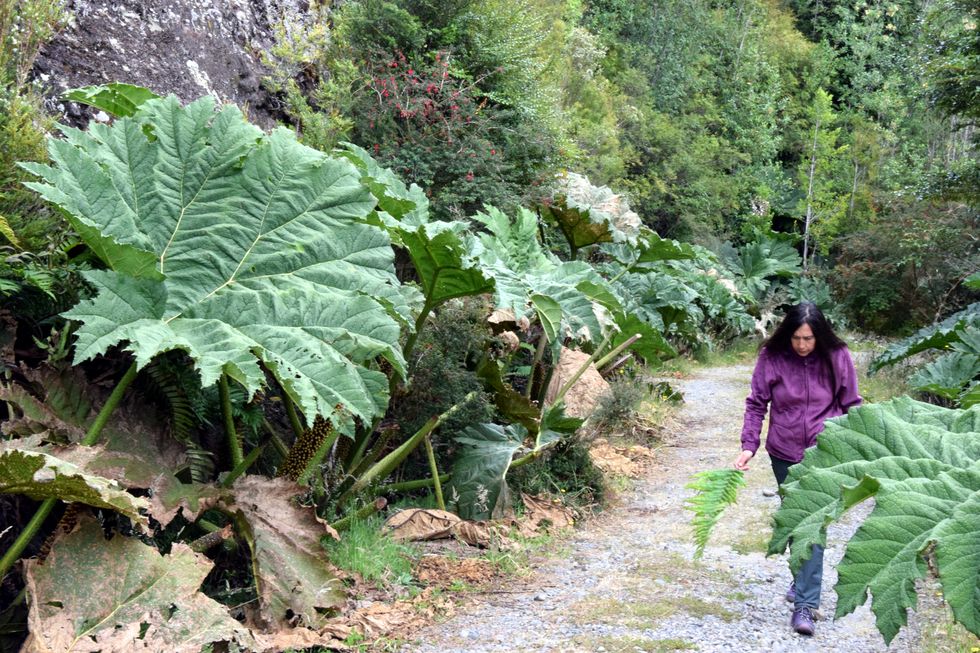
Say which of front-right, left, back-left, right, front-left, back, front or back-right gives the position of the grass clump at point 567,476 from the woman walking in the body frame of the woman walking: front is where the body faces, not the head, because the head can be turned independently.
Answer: back-right

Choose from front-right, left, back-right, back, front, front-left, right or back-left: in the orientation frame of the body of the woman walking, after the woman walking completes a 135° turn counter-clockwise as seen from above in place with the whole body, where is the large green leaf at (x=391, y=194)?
back-left

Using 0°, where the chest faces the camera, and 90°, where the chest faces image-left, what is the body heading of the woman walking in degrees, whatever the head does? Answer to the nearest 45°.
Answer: approximately 0°

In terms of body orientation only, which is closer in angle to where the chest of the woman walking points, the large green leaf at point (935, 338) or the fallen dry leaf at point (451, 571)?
the fallen dry leaf

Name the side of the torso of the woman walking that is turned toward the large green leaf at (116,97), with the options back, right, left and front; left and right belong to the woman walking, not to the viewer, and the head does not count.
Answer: right

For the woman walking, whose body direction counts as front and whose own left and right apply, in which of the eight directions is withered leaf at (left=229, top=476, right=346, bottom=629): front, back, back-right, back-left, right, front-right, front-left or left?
front-right

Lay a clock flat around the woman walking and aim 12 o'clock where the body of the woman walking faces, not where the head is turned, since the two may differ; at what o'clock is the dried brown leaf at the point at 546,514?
The dried brown leaf is roughly at 4 o'clock from the woman walking.

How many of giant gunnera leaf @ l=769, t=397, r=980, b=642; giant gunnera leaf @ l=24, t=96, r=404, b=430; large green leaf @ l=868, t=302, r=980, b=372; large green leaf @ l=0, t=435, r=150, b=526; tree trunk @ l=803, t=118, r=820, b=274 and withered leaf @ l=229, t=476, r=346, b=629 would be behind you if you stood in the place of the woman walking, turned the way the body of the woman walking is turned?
2

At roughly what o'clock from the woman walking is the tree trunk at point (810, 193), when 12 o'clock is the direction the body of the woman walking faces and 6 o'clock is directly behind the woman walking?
The tree trunk is roughly at 6 o'clock from the woman walking.
